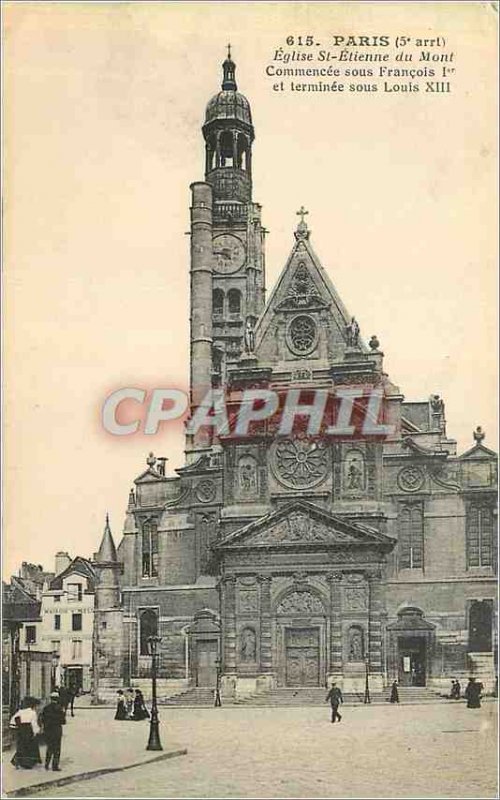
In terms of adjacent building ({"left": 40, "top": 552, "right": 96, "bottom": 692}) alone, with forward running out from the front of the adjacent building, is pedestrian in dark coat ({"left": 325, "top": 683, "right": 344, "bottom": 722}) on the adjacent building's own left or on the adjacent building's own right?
on the adjacent building's own left

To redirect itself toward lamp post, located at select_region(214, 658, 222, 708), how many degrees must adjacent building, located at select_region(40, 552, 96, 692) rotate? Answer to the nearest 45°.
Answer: approximately 90° to its left

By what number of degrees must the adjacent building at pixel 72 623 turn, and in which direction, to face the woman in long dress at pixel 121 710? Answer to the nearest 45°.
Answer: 0° — it already faces them

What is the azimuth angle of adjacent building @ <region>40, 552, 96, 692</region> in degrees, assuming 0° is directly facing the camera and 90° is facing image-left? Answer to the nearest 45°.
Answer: approximately 0°

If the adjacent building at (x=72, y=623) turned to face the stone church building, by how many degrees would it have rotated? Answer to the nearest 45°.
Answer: approximately 90° to its left

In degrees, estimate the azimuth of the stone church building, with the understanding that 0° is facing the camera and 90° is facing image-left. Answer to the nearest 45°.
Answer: approximately 0°

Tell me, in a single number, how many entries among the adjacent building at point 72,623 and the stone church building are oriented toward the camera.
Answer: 2

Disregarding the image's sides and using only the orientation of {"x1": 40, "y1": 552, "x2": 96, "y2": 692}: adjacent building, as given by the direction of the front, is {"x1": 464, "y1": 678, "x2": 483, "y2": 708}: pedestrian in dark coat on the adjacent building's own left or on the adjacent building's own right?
on the adjacent building's own left

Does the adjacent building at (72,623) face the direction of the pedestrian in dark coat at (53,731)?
yes

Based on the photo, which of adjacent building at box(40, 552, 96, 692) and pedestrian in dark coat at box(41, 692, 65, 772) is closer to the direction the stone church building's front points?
the pedestrian in dark coat
